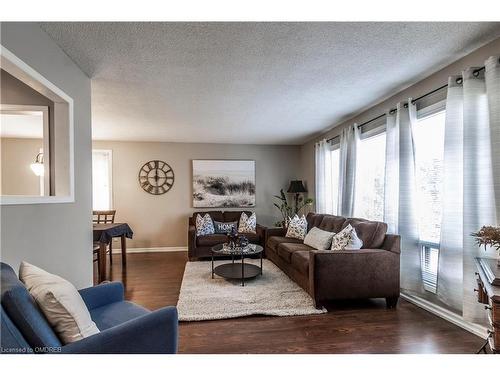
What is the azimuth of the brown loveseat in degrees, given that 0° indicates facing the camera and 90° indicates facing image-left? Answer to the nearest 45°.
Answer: approximately 0°

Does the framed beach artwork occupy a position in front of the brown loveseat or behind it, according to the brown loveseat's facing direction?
behind

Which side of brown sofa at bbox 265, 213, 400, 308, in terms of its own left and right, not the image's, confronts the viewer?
left

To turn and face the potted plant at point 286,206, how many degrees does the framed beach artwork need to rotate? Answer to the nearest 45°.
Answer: approximately 90° to its left

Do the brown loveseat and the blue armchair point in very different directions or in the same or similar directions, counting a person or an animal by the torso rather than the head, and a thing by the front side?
very different directions

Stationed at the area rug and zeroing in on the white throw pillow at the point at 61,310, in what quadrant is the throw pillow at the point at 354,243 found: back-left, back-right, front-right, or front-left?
back-left

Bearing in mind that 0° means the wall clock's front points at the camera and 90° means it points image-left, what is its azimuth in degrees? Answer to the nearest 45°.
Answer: approximately 0°

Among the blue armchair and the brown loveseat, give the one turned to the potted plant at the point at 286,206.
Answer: the blue armchair

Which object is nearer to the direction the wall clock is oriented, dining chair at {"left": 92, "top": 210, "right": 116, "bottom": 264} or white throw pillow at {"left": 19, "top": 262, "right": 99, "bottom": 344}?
the white throw pillow

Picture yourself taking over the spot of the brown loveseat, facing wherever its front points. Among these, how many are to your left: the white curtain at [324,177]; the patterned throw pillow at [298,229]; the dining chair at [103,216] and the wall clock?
2

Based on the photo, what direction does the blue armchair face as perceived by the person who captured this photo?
facing away from the viewer and to the right of the viewer

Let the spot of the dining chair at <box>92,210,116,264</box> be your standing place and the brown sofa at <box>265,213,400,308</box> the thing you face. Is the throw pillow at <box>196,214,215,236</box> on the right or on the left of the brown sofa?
left

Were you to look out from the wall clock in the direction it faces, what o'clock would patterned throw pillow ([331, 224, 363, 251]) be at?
The patterned throw pillow is roughly at 11 o'clock from the wall clock.
